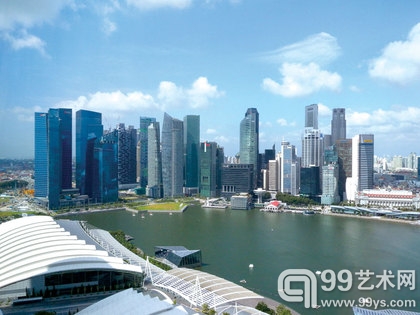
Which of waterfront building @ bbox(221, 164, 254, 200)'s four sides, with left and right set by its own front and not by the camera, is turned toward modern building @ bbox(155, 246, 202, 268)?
front

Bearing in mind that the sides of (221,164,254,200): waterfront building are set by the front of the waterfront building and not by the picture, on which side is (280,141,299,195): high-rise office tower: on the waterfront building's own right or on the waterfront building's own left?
on the waterfront building's own left

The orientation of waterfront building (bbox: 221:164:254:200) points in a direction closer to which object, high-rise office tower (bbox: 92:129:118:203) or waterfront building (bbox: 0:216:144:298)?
the waterfront building

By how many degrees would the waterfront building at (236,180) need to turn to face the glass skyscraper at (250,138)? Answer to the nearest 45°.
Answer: approximately 180°

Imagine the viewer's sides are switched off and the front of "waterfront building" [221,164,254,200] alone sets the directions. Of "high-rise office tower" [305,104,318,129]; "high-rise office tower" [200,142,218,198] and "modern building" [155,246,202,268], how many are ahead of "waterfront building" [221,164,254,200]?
1

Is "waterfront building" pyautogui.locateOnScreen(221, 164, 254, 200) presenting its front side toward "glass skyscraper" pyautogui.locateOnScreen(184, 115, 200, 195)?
no

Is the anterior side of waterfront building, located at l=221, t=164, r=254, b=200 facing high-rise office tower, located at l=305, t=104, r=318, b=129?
no

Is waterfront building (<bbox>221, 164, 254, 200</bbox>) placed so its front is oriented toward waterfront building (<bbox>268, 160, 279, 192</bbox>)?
no

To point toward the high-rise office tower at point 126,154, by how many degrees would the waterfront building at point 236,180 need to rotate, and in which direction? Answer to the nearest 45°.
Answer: approximately 135° to its right

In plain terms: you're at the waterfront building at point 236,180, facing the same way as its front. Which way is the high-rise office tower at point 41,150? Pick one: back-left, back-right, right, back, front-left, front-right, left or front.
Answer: front-right

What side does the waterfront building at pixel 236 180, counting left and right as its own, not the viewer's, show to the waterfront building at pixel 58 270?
front

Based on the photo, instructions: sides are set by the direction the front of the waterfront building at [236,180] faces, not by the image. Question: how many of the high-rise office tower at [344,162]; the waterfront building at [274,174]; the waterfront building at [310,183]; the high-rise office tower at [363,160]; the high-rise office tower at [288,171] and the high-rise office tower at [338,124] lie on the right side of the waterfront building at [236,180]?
0

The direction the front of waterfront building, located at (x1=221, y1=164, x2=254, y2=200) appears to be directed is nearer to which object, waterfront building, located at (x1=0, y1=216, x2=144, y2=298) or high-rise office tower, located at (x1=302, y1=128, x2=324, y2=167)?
the waterfront building

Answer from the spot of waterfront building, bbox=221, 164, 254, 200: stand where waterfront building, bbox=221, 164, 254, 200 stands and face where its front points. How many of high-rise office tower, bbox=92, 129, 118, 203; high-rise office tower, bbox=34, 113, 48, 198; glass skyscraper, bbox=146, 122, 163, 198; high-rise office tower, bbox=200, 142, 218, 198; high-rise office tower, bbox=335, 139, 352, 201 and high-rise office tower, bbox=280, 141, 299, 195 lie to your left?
2

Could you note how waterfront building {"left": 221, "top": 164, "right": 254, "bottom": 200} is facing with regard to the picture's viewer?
facing the viewer
